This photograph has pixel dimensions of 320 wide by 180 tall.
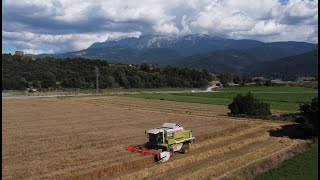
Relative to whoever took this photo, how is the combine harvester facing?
facing the viewer and to the left of the viewer

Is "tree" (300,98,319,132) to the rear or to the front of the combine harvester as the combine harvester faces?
to the rear
